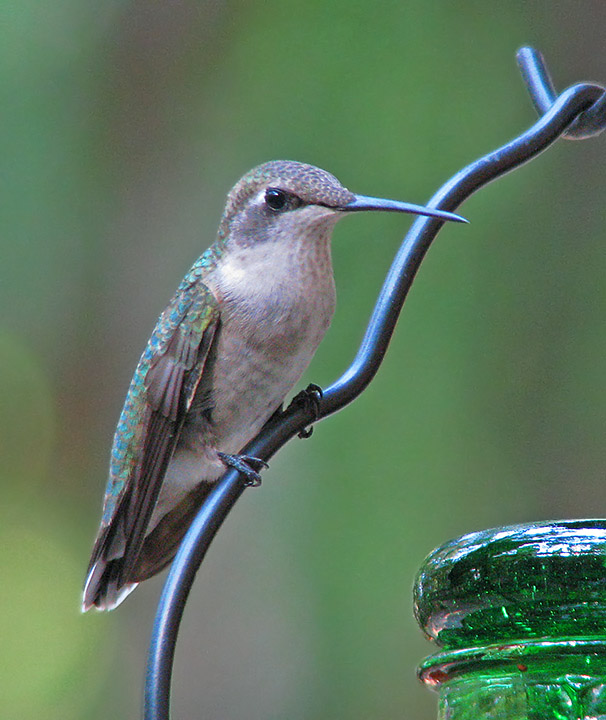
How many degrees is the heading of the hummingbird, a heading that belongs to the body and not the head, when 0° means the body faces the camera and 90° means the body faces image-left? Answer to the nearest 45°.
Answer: approximately 270°
